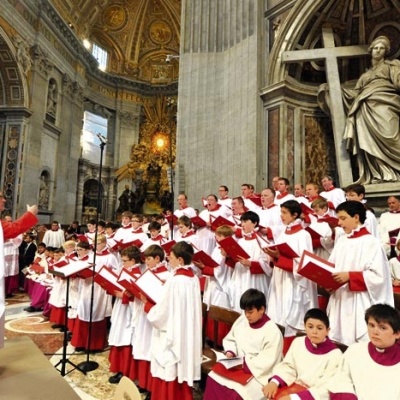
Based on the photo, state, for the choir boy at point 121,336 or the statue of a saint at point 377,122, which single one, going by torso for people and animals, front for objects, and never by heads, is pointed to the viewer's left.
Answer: the choir boy

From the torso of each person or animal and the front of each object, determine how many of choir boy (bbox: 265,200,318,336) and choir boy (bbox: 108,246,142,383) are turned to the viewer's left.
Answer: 2

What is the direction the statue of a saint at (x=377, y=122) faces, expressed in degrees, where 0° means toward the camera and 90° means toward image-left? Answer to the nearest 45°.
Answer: approximately 0°

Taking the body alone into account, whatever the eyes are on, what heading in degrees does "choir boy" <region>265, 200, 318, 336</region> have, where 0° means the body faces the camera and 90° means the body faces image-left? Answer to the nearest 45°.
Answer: approximately 90°

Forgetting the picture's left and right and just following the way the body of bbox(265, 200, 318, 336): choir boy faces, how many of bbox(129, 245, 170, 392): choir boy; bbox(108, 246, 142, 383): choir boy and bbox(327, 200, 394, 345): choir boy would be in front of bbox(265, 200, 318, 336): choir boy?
2

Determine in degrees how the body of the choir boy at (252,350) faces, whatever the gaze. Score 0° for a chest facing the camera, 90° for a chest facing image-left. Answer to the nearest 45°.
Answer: approximately 45°

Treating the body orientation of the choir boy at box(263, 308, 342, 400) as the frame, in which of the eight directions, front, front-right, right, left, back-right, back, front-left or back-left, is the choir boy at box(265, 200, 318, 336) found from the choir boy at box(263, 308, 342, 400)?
back-right

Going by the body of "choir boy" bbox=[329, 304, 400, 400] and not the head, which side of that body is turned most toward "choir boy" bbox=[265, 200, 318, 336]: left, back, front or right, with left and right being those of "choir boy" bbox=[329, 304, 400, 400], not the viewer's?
right

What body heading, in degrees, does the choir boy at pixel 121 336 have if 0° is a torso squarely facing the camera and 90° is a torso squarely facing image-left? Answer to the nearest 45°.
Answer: approximately 90°

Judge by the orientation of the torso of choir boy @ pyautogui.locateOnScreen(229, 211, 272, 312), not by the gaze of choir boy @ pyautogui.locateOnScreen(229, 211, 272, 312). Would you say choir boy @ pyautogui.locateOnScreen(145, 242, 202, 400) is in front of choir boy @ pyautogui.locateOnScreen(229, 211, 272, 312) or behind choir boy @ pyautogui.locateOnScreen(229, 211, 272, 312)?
in front
